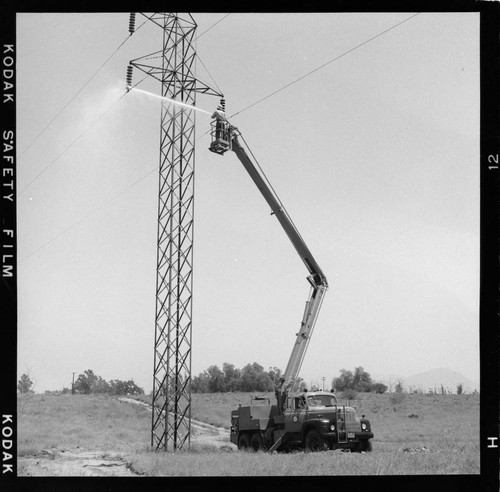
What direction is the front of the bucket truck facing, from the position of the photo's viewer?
facing the viewer and to the right of the viewer
